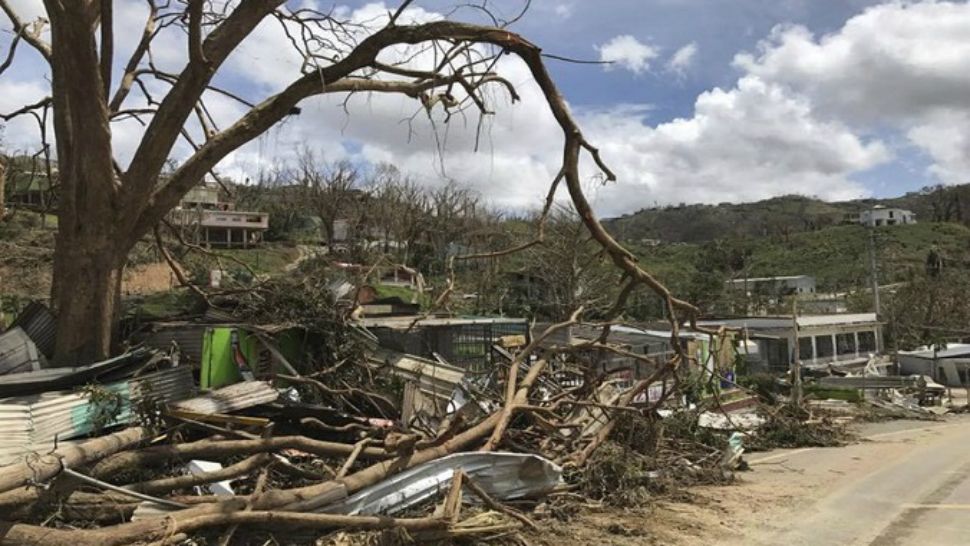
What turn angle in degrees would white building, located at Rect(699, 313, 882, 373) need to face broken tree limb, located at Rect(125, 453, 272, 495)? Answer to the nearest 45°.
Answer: approximately 45° to its right

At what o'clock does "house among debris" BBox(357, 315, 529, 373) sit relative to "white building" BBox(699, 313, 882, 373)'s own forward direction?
The house among debris is roughly at 2 o'clock from the white building.

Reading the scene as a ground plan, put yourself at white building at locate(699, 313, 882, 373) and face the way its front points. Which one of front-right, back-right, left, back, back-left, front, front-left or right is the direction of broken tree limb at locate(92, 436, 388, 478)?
front-right

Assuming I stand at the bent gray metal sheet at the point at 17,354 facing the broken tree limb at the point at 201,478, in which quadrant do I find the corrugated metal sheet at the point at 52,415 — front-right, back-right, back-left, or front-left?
front-right

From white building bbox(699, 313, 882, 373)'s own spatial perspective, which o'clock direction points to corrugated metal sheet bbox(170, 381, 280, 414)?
The corrugated metal sheet is roughly at 2 o'clock from the white building.

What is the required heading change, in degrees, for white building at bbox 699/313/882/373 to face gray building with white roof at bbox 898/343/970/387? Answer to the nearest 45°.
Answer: approximately 45° to its left

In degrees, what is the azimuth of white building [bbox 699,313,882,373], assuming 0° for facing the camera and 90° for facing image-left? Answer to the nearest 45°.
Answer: approximately 315°

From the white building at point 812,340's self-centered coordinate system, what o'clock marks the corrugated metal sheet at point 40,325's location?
The corrugated metal sheet is roughly at 2 o'clock from the white building.

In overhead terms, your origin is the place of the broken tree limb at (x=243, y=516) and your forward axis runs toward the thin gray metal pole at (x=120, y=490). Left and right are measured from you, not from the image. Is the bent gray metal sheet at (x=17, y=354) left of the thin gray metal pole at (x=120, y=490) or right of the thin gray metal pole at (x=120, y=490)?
right

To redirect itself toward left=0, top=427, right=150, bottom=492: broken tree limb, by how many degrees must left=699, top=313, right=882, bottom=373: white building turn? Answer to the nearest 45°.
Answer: approximately 45° to its right

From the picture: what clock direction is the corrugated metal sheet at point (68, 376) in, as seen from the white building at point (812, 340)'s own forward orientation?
The corrugated metal sheet is roughly at 2 o'clock from the white building.

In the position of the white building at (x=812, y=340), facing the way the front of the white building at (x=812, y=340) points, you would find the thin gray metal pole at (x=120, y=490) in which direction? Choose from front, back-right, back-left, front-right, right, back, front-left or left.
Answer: front-right
